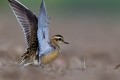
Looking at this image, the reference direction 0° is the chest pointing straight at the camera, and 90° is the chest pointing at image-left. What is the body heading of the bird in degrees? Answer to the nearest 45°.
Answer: approximately 270°
